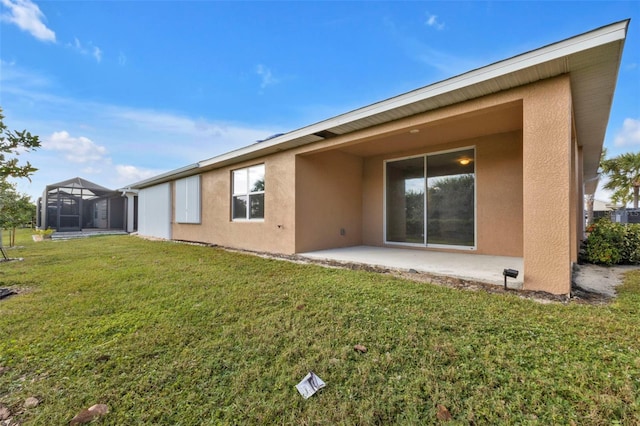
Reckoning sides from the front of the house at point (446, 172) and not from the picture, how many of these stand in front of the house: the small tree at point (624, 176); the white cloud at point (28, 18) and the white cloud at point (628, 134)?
2

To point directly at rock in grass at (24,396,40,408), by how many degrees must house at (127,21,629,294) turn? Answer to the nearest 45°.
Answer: approximately 180°

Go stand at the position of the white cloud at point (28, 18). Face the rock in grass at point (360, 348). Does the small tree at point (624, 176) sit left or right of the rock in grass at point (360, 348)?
left

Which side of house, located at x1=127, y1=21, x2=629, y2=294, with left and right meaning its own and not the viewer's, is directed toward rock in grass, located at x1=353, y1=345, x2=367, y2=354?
back

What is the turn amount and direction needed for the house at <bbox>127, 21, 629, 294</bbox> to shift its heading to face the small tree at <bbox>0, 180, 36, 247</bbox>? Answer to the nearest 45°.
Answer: approximately 135° to its left
